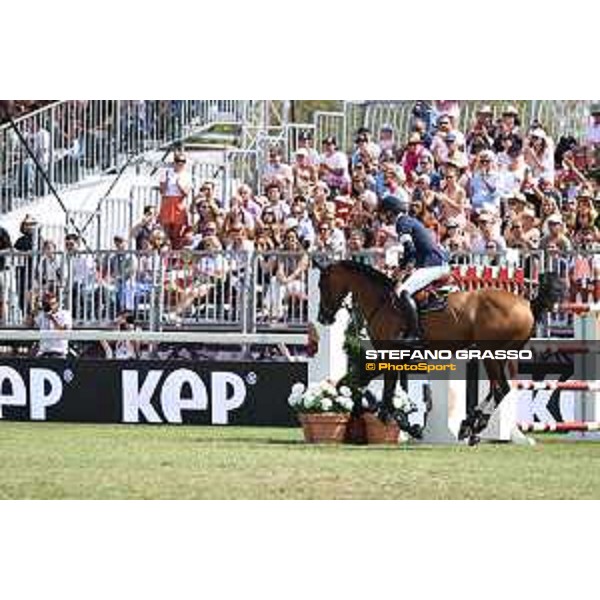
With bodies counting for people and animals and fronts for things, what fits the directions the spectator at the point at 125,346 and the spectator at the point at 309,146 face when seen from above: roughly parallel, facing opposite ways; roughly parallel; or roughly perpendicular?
roughly parallel

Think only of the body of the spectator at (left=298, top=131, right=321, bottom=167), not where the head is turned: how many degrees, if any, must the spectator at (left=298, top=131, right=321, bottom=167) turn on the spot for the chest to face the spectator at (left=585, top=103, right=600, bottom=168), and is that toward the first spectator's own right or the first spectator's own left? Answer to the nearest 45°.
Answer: approximately 90° to the first spectator's own left

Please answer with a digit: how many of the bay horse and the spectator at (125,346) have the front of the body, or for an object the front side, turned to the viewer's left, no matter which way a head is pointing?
1

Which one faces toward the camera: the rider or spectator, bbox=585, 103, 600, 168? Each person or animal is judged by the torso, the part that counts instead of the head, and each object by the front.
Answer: the spectator

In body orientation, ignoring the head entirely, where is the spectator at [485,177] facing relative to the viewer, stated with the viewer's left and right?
facing the viewer

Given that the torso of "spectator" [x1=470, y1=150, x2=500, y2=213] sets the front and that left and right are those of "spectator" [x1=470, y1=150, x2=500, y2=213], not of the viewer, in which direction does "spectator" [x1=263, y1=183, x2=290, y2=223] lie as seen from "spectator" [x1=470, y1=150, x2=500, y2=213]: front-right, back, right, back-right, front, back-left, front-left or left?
right

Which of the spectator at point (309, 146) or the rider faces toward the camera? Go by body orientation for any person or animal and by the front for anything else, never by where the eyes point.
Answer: the spectator

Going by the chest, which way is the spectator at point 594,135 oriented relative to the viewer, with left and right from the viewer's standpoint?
facing the viewer

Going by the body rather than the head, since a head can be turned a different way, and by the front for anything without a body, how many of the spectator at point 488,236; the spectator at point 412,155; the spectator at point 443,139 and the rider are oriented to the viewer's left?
1

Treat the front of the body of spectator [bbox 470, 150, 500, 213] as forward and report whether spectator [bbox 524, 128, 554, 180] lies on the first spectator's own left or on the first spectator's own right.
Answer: on the first spectator's own left

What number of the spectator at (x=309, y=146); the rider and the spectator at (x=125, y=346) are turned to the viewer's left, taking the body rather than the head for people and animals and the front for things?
1

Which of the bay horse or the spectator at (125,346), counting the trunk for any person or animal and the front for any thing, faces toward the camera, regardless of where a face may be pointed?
the spectator

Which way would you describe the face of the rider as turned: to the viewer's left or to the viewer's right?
to the viewer's left
